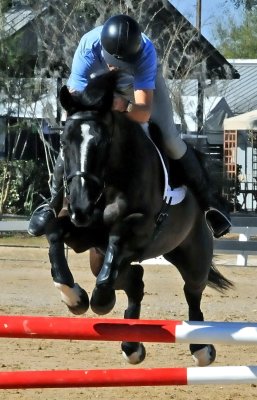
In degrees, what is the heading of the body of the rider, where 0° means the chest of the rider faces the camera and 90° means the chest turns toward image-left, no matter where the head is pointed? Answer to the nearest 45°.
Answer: approximately 0°

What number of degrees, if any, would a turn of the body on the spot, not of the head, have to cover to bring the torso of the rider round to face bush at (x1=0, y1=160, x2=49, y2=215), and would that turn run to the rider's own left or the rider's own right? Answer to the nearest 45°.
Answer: approximately 180°
